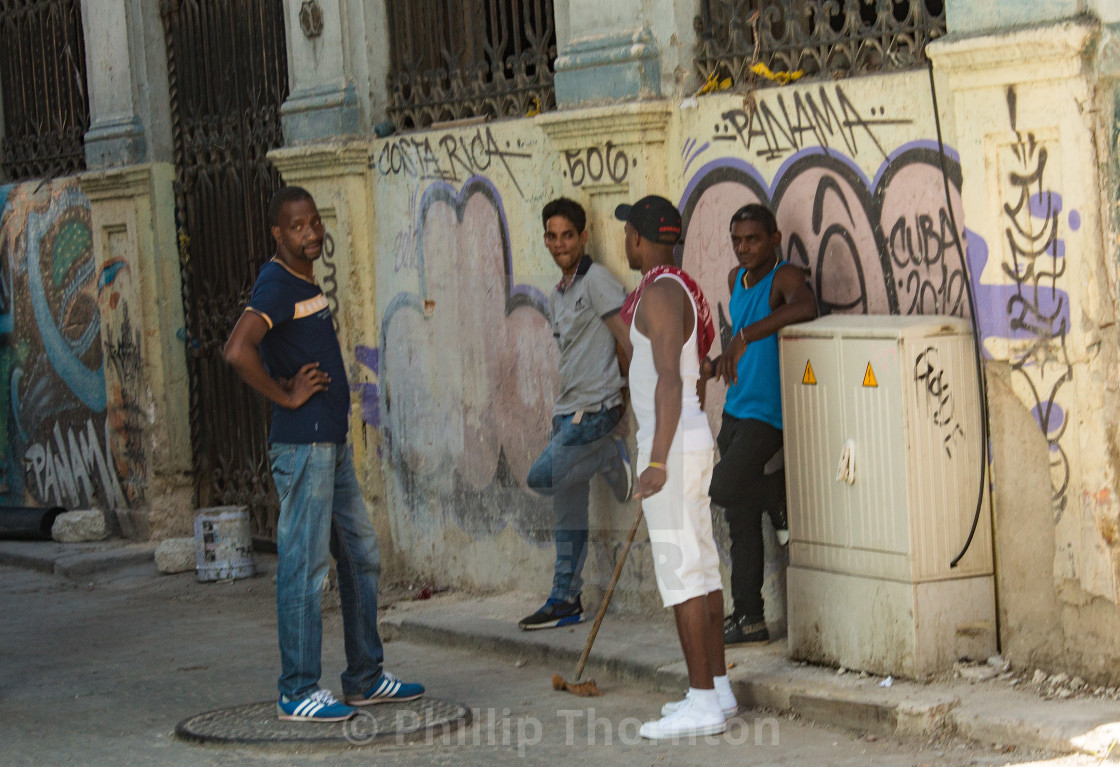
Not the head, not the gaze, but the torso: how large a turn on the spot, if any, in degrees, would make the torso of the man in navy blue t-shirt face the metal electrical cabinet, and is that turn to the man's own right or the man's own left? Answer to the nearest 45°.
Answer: approximately 45° to the man's own left

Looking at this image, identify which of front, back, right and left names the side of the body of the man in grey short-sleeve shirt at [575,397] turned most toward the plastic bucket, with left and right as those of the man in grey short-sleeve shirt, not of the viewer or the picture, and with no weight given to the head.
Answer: right

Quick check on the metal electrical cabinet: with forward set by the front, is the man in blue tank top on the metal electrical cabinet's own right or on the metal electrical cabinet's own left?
on the metal electrical cabinet's own right

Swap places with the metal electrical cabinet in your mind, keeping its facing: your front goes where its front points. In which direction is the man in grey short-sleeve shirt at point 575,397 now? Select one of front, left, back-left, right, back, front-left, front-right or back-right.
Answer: right

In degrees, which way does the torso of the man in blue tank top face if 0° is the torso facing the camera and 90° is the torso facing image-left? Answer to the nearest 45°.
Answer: approximately 45°

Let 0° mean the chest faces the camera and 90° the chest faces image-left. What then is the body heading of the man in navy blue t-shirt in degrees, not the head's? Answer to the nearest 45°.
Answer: approximately 315°

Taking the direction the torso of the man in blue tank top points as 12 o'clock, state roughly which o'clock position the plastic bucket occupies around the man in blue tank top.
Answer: The plastic bucket is roughly at 3 o'clock from the man in blue tank top.

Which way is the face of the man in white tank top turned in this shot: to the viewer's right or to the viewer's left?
to the viewer's left
